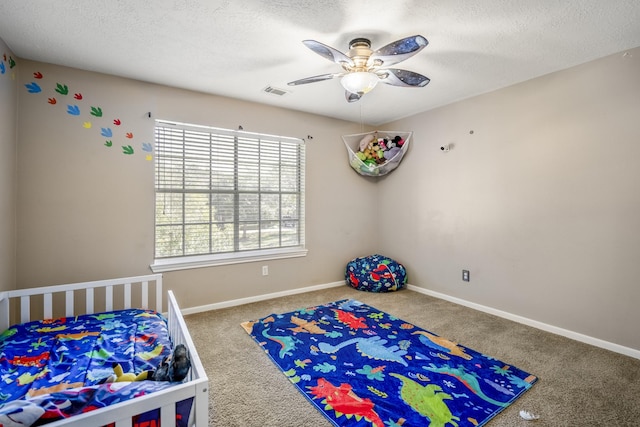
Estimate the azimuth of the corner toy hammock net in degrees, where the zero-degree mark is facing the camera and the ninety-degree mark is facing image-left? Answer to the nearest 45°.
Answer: approximately 0°

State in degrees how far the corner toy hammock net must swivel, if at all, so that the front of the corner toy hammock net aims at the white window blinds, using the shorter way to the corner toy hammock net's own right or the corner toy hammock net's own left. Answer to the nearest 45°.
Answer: approximately 45° to the corner toy hammock net's own right

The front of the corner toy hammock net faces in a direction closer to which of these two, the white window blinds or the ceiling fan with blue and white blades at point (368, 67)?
the ceiling fan with blue and white blades

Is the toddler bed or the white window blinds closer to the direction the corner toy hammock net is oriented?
the toddler bed

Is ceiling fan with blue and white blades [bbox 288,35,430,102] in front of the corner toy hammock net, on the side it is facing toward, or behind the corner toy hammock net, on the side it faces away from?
in front

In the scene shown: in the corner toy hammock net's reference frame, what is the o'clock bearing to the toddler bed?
The toddler bed is roughly at 1 o'clock from the corner toy hammock net.
